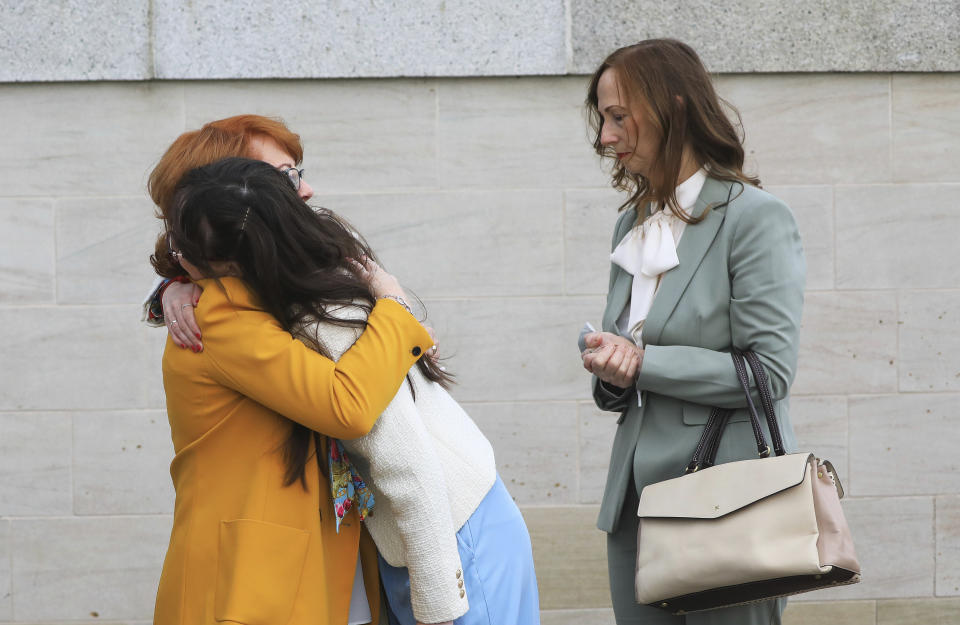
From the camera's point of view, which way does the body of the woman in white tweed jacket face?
to the viewer's left

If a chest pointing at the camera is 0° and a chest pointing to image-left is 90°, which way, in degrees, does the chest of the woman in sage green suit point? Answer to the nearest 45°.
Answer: approximately 45°

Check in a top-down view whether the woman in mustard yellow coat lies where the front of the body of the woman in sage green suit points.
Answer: yes

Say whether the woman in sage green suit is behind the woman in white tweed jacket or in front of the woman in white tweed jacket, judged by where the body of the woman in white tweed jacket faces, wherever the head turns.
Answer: behind

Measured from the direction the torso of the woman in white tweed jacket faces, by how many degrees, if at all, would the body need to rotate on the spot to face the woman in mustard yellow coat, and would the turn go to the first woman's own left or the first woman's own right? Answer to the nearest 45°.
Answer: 0° — they already face them

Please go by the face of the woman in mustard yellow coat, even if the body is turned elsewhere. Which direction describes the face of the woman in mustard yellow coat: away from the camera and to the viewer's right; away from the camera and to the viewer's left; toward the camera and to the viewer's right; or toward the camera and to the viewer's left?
away from the camera and to the viewer's right

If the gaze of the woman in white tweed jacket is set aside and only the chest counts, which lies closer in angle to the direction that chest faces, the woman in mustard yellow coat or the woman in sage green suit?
the woman in mustard yellow coat

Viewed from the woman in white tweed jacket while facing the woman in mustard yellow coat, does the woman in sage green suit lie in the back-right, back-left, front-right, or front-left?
back-right
